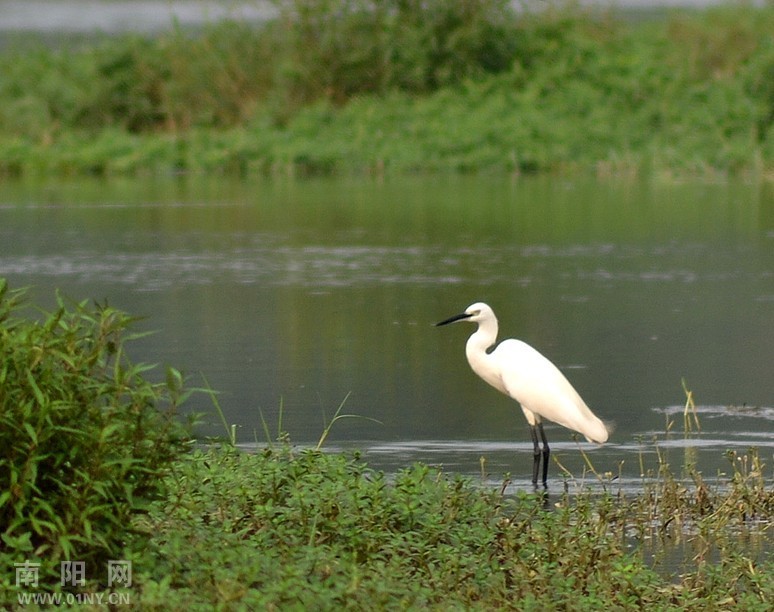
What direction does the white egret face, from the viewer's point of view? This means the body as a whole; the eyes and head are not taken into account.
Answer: to the viewer's left

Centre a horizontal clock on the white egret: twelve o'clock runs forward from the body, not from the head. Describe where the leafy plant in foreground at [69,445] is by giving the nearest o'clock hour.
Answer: The leafy plant in foreground is roughly at 10 o'clock from the white egret.
